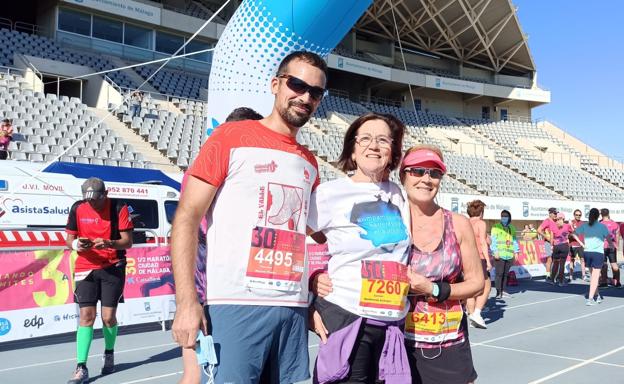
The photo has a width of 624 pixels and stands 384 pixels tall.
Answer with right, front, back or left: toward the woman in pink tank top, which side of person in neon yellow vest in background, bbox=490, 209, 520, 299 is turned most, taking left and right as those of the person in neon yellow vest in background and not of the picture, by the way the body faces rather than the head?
front

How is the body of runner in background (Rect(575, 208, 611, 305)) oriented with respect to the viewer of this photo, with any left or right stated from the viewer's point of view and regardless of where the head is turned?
facing away from the viewer

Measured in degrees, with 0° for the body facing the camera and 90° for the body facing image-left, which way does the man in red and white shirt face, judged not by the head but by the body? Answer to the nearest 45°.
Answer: approximately 315°

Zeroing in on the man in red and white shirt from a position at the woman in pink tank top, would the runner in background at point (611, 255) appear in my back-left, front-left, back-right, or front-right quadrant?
back-right

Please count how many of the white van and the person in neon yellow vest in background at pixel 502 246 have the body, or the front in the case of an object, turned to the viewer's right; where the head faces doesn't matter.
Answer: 1

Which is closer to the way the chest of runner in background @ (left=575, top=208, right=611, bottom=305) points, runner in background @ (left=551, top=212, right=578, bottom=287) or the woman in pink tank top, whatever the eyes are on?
the runner in background

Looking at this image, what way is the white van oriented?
to the viewer's right

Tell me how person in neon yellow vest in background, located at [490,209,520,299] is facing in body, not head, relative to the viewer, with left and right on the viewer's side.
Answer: facing the viewer
